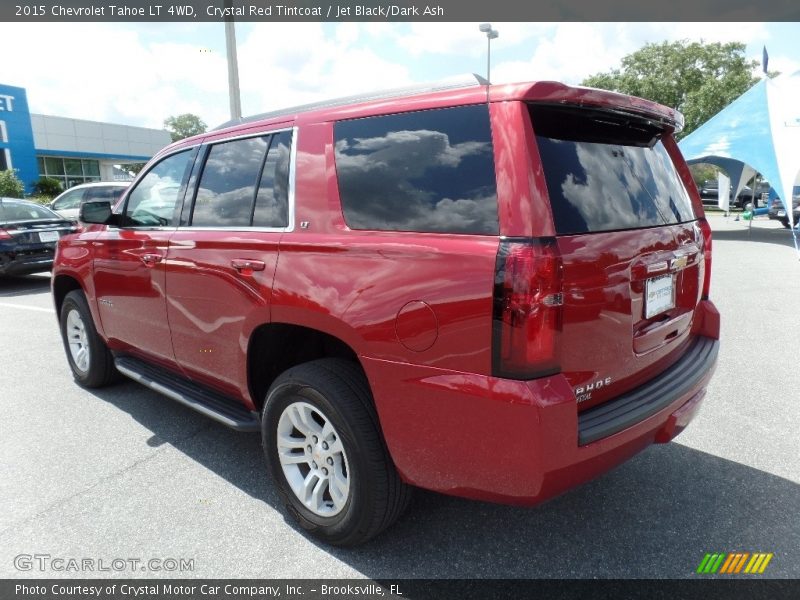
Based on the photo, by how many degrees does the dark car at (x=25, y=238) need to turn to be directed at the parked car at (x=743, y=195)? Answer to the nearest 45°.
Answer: approximately 135° to its right

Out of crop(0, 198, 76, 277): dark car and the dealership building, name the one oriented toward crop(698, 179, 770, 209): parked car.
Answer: the dealership building

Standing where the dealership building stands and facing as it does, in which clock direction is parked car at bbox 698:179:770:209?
The parked car is roughly at 12 o'clock from the dealership building.

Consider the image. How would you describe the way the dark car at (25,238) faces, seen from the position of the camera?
facing away from the viewer and to the left of the viewer

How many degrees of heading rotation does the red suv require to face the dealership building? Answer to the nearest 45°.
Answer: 0° — it already faces it

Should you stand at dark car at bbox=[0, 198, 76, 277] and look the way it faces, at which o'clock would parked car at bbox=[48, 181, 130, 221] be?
The parked car is roughly at 2 o'clock from the dark car.

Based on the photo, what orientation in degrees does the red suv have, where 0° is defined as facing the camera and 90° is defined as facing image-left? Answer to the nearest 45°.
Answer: approximately 135°

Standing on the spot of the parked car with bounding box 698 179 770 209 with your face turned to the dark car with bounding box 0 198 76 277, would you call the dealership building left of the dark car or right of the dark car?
right

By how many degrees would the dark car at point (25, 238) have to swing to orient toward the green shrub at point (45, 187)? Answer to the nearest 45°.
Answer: approximately 45° to its right
